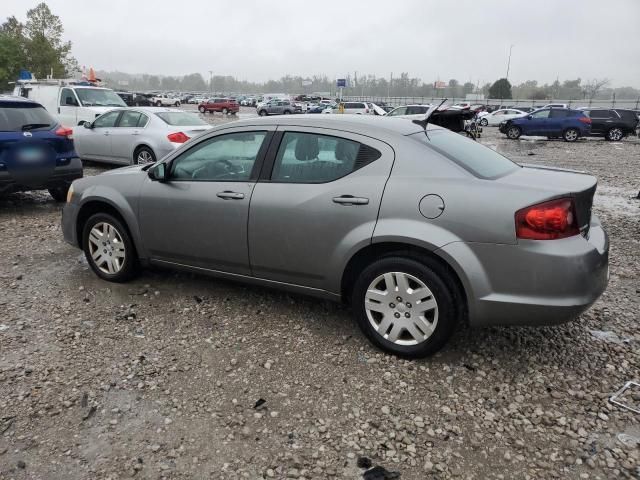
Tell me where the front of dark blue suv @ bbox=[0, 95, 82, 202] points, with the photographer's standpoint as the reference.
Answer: facing away from the viewer

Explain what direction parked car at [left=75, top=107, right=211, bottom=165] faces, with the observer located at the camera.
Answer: facing away from the viewer and to the left of the viewer

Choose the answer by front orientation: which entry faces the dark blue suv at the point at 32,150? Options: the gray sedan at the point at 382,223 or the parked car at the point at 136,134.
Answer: the gray sedan

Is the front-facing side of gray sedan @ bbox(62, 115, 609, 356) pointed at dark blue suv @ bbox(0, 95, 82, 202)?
yes

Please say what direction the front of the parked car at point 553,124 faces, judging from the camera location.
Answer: facing to the left of the viewer

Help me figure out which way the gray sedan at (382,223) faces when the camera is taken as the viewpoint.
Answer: facing away from the viewer and to the left of the viewer

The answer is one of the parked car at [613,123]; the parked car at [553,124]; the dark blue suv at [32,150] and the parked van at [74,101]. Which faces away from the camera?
the dark blue suv

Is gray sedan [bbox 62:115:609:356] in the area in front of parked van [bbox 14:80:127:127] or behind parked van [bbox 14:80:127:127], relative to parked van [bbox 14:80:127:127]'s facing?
in front

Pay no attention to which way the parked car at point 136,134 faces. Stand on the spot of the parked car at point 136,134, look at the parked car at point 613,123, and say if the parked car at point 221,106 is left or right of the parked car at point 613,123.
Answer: left

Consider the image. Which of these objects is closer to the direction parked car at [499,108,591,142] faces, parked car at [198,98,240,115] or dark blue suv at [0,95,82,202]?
the parked car
